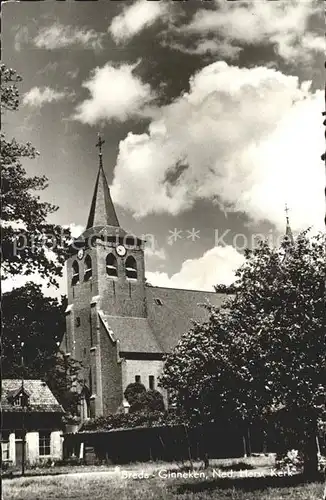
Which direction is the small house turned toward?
toward the camera
